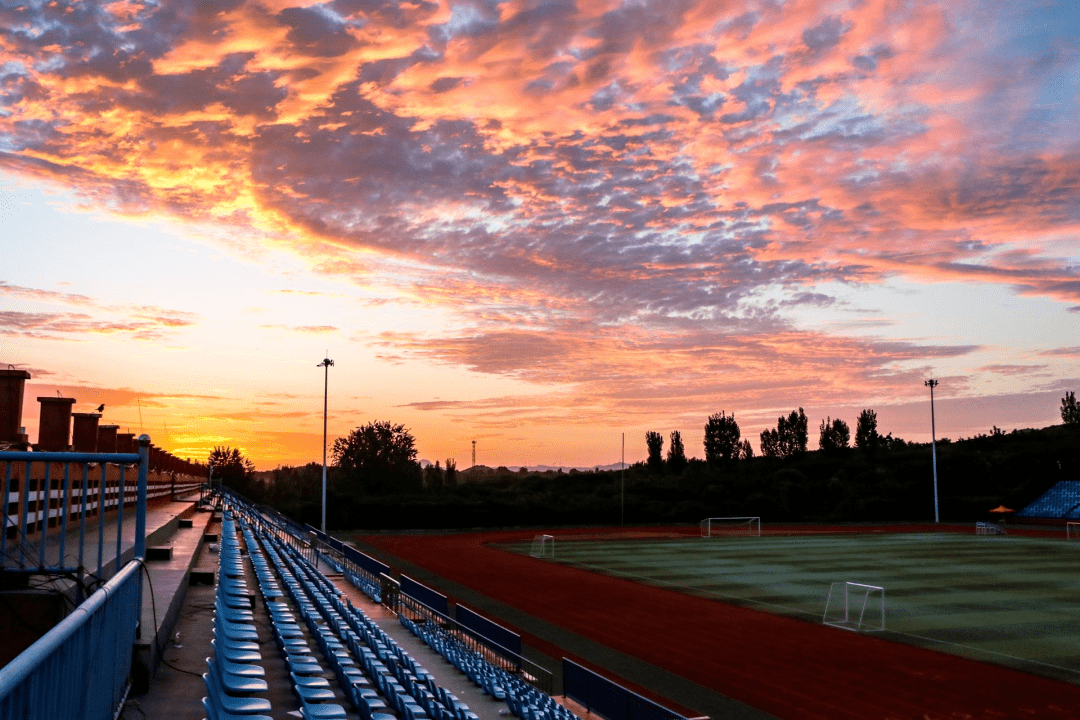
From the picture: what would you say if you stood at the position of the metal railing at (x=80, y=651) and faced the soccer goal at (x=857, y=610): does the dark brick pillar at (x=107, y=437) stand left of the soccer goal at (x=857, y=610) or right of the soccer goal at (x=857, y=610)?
left
